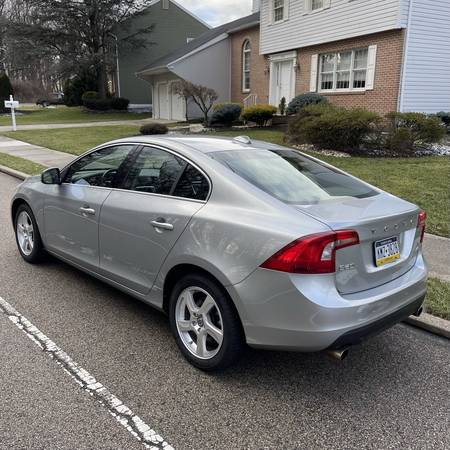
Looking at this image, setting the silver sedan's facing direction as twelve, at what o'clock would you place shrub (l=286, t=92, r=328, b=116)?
The shrub is roughly at 2 o'clock from the silver sedan.

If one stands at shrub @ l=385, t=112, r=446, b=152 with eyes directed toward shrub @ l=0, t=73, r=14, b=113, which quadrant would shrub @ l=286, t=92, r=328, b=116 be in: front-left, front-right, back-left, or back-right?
front-right

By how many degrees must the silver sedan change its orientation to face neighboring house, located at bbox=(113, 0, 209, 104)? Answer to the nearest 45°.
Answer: approximately 45° to its right

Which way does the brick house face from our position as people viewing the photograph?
facing the viewer and to the left of the viewer

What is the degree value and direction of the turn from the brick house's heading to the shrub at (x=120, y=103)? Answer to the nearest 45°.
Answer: approximately 90° to its right

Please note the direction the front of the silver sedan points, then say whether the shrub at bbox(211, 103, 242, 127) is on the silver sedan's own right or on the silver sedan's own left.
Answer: on the silver sedan's own right

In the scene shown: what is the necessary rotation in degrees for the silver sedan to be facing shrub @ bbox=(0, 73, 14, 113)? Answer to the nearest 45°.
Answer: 0° — it already faces it

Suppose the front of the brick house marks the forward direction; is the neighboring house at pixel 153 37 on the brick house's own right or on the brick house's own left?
on the brick house's own right

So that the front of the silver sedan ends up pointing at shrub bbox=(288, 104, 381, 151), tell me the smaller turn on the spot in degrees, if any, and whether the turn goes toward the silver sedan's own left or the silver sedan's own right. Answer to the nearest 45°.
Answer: approximately 45° to the silver sedan's own right

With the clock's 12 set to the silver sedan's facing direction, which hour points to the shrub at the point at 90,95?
The shrub is roughly at 1 o'clock from the silver sedan.

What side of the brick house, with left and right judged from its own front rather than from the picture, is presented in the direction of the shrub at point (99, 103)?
right

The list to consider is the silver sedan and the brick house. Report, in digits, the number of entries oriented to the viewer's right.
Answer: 0

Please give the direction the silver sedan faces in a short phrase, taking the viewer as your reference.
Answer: facing away from the viewer and to the left of the viewer

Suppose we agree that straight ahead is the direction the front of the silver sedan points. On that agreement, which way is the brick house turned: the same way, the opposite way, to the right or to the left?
to the left
